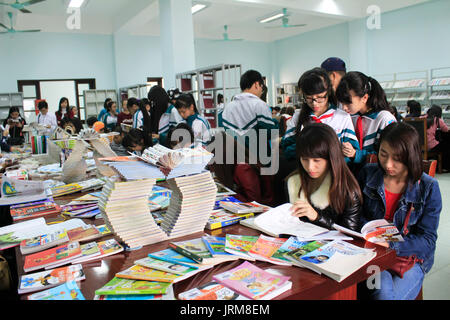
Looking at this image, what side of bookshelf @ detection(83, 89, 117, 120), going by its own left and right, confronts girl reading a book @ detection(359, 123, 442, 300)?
front

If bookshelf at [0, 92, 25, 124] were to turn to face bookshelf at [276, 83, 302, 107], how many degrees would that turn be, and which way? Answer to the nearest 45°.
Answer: approximately 90° to its left

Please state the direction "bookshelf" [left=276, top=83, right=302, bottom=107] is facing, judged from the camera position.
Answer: facing the viewer

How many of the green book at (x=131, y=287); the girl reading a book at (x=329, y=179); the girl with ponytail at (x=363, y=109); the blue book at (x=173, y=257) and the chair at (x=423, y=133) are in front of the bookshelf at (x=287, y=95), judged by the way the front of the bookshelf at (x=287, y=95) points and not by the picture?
5

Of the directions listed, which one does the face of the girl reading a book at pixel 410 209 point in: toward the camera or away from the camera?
toward the camera

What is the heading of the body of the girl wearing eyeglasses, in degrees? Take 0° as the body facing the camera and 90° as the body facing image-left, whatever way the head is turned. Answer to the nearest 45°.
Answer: approximately 0°

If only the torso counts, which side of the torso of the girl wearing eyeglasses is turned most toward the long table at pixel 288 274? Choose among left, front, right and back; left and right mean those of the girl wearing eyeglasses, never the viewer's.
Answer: front

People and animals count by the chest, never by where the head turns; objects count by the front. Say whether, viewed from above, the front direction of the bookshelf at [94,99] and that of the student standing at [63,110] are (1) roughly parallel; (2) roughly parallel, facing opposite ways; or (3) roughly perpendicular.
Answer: roughly parallel

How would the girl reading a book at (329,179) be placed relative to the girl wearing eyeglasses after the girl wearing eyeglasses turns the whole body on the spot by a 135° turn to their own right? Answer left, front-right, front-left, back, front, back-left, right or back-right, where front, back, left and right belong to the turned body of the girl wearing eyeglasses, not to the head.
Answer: back-left

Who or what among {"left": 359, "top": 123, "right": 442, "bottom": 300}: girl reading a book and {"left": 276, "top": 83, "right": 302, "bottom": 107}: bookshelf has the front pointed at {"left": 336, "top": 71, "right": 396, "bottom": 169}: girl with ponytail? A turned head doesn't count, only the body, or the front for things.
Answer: the bookshelf

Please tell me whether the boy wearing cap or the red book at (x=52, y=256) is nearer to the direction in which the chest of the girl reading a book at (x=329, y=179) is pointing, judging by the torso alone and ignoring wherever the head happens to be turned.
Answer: the red book

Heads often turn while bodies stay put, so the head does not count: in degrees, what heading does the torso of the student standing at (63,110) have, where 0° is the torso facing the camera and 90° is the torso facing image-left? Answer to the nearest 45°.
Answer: approximately 0°

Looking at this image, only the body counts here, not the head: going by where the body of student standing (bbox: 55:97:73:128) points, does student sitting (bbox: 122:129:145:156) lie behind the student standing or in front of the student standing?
in front

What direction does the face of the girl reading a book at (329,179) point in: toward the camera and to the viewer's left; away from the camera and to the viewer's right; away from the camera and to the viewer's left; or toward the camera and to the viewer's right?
toward the camera and to the viewer's left
